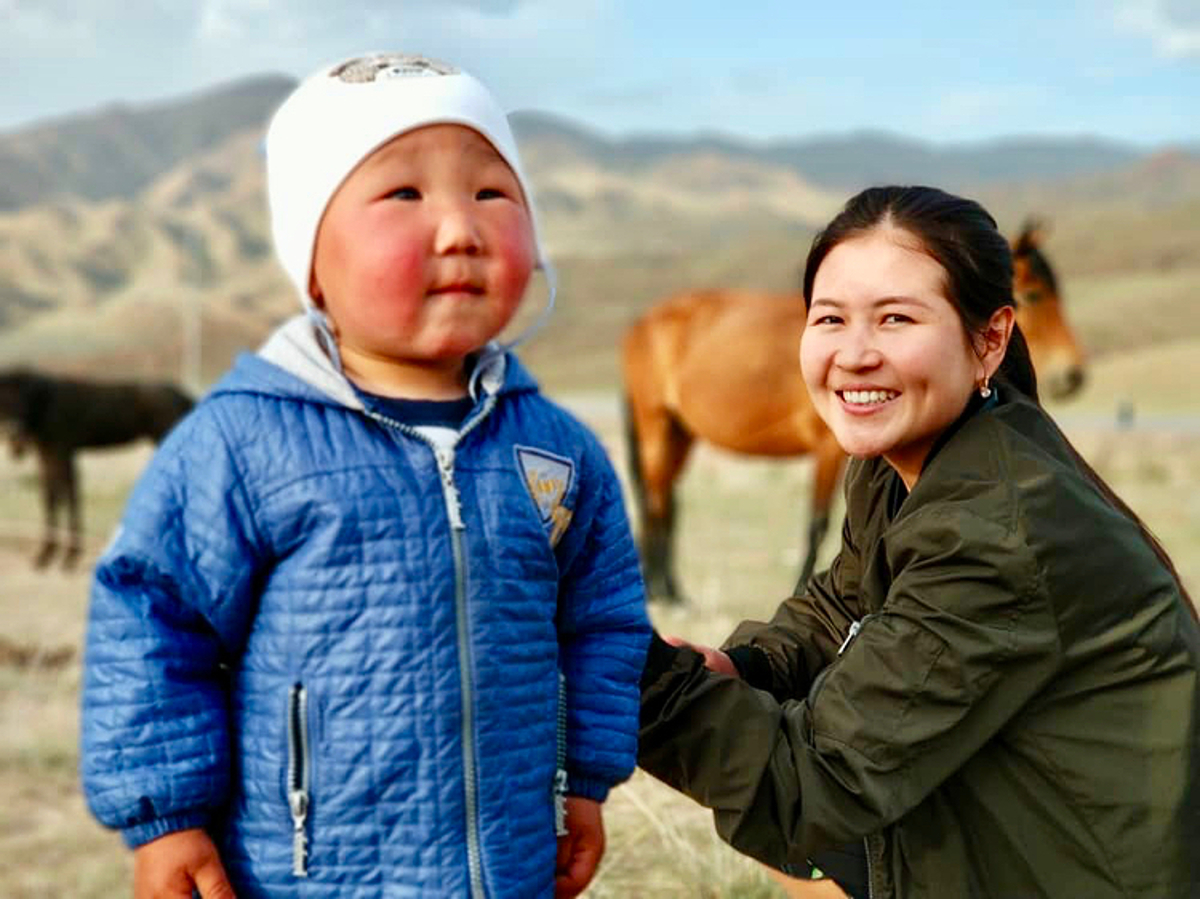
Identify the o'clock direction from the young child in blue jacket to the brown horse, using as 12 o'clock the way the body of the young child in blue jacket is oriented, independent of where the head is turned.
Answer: The brown horse is roughly at 8 o'clock from the young child in blue jacket.

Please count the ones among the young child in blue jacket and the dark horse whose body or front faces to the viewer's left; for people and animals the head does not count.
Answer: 1

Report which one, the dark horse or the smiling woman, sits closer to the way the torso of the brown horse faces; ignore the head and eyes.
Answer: the smiling woman

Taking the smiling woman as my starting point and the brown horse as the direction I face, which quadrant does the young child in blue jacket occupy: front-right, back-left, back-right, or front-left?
back-left

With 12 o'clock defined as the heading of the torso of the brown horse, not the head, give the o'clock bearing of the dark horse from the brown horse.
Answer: The dark horse is roughly at 6 o'clock from the brown horse.

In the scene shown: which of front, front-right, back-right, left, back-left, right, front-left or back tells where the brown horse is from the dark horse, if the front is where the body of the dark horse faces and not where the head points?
back-left

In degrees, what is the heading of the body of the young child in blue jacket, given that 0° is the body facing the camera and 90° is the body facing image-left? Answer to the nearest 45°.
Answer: approximately 315°

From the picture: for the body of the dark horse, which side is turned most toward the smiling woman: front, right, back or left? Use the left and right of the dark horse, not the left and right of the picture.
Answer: left

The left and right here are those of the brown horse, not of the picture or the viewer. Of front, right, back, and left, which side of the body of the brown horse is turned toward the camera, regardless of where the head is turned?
right

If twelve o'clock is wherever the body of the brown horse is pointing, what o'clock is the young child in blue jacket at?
The young child in blue jacket is roughly at 3 o'clock from the brown horse.

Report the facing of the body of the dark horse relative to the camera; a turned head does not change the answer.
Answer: to the viewer's left
